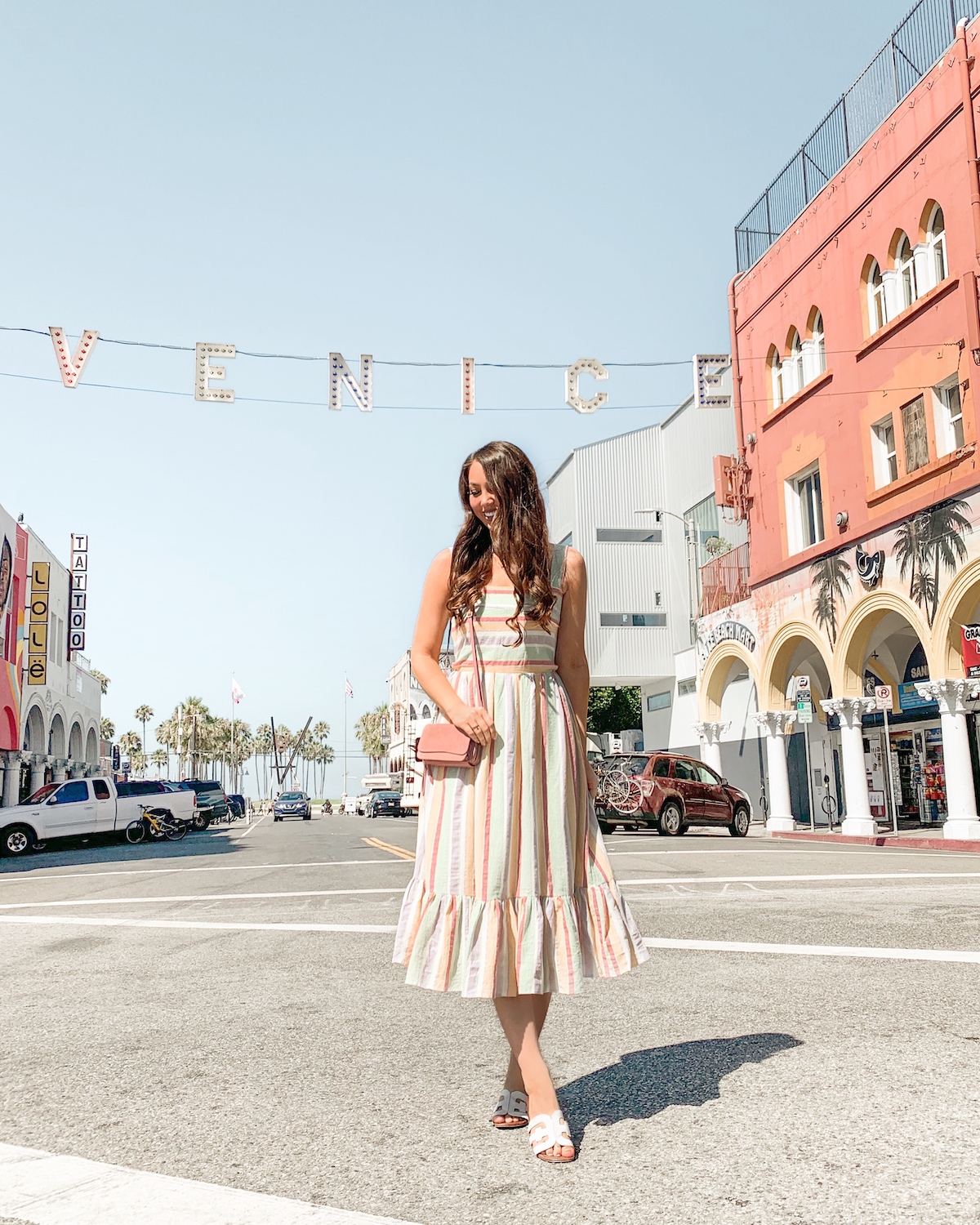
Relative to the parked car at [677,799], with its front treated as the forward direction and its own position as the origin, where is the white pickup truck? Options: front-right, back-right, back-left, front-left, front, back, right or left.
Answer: back-left

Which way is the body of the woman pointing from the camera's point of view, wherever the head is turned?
toward the camera

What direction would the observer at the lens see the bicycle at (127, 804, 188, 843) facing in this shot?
facing to the left of the viewer

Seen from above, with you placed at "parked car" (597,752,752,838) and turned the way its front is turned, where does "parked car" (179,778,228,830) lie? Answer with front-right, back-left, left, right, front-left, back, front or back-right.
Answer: left

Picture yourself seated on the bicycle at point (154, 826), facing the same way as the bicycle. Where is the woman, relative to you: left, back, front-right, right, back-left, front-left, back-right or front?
left

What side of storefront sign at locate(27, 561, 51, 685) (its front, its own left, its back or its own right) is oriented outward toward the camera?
front

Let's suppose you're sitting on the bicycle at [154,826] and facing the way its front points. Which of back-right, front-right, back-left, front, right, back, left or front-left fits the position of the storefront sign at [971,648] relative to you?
back-left

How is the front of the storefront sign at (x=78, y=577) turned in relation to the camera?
facing the viewer

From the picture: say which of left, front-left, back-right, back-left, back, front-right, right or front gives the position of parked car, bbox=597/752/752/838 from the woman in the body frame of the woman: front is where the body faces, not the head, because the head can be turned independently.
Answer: back

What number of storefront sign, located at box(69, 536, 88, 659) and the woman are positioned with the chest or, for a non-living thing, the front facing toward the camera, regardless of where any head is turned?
2

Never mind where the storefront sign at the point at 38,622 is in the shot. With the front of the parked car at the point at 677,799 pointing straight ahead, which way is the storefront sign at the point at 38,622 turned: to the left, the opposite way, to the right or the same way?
to the right
